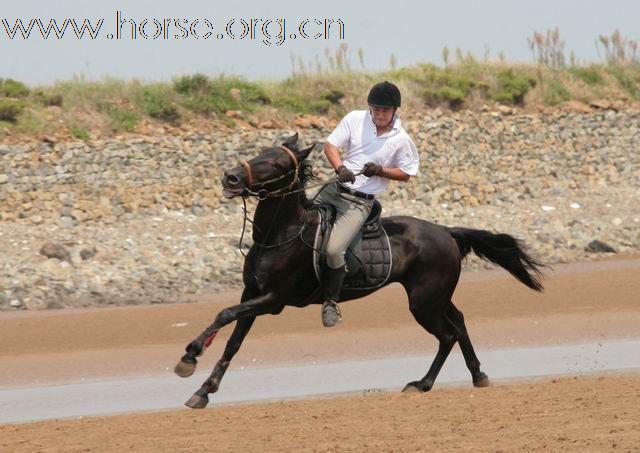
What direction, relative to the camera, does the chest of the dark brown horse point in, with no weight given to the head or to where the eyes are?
to the viewer's left

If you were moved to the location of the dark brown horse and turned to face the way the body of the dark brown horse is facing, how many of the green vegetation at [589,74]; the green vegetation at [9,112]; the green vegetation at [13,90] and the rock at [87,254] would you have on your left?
0

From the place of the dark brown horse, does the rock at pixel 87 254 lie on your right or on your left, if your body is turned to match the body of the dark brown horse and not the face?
on your right

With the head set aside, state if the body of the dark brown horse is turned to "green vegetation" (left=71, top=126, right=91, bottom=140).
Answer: no

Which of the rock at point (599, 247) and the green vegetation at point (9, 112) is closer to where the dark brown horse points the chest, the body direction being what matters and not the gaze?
the green vegetation

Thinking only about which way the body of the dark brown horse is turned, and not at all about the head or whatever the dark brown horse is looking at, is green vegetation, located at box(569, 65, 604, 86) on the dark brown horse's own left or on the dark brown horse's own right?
on the dark brown horse's own right

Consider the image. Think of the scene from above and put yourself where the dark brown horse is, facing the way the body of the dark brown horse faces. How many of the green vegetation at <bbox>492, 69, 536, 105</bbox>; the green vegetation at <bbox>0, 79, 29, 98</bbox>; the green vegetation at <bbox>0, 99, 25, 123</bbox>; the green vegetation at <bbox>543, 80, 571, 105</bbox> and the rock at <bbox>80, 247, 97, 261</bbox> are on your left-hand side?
0

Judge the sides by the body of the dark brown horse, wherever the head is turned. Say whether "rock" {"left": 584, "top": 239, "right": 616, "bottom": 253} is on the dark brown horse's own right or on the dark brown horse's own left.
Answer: on the dark brown horse's own right

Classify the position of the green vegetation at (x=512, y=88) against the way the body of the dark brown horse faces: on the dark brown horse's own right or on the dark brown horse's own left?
on the dark brown horse's own right

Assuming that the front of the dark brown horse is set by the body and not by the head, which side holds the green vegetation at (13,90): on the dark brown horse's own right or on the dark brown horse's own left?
on the dark brown horse's own right

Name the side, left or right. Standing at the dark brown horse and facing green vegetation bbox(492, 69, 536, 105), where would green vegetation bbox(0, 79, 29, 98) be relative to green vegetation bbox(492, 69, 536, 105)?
left

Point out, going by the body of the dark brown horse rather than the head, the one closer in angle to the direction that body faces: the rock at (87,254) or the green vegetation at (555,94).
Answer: the rock

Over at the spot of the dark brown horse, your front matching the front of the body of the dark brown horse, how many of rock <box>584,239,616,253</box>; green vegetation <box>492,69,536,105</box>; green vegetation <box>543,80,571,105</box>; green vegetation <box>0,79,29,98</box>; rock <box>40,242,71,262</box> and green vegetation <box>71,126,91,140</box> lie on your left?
0

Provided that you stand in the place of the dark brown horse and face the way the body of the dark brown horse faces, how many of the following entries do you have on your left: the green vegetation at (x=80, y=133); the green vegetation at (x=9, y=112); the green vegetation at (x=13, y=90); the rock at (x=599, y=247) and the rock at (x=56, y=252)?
0

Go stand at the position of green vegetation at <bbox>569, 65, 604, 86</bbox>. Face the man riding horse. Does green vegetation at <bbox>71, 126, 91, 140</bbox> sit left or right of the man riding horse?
right

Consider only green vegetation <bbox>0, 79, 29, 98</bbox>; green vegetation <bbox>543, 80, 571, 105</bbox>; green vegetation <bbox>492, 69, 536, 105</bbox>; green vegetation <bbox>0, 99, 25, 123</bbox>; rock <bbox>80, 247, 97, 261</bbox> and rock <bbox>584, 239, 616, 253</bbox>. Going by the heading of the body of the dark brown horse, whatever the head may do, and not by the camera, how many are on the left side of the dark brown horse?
0
